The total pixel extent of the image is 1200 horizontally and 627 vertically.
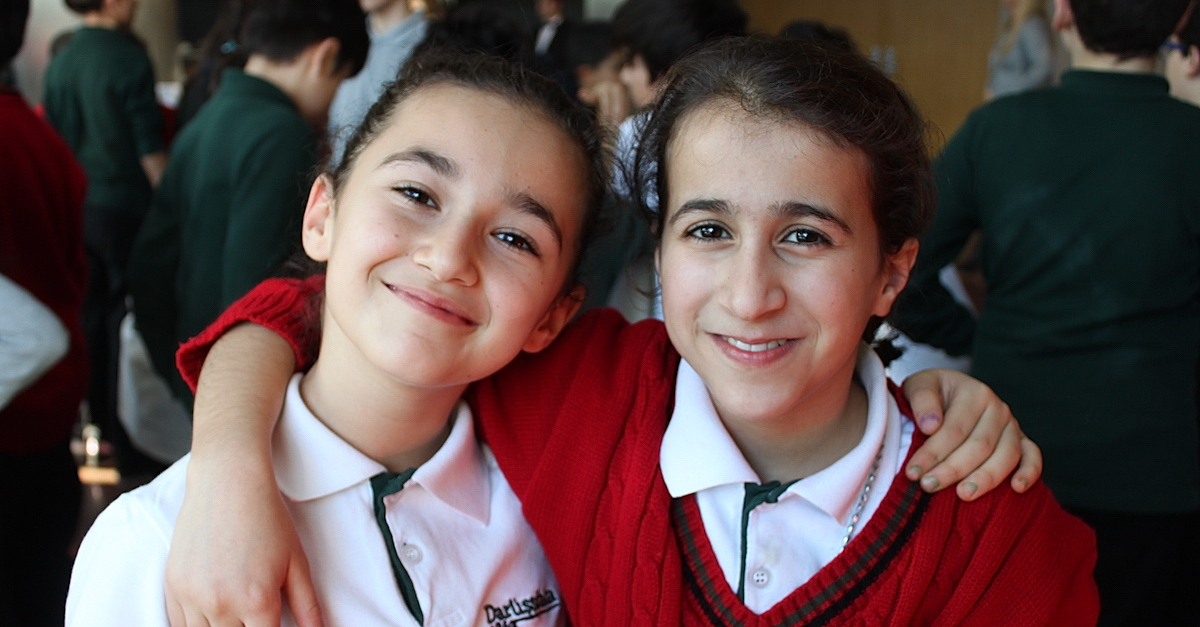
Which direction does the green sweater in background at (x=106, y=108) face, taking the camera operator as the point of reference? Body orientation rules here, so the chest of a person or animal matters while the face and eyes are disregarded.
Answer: facing away from the viewer and to the right of the viewer

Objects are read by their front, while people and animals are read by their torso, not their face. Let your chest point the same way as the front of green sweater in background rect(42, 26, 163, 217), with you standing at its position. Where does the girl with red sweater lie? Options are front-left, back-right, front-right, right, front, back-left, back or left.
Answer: back-right

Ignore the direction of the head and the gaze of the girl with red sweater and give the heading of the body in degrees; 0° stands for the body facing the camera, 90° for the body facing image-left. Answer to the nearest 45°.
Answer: approximately 0°

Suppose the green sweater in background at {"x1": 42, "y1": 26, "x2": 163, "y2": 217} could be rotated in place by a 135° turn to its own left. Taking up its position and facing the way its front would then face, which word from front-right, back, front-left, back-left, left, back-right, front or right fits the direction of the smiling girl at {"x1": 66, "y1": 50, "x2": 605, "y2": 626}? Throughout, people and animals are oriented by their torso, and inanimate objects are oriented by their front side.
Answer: left

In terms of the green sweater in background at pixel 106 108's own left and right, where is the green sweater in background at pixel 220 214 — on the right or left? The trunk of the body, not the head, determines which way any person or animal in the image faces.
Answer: on its right

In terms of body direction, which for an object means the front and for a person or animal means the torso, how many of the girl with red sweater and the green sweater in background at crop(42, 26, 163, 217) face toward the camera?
1

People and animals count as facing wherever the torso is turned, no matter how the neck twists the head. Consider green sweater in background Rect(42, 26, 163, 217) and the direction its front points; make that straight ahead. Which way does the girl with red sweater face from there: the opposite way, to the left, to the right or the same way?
the opposite way
